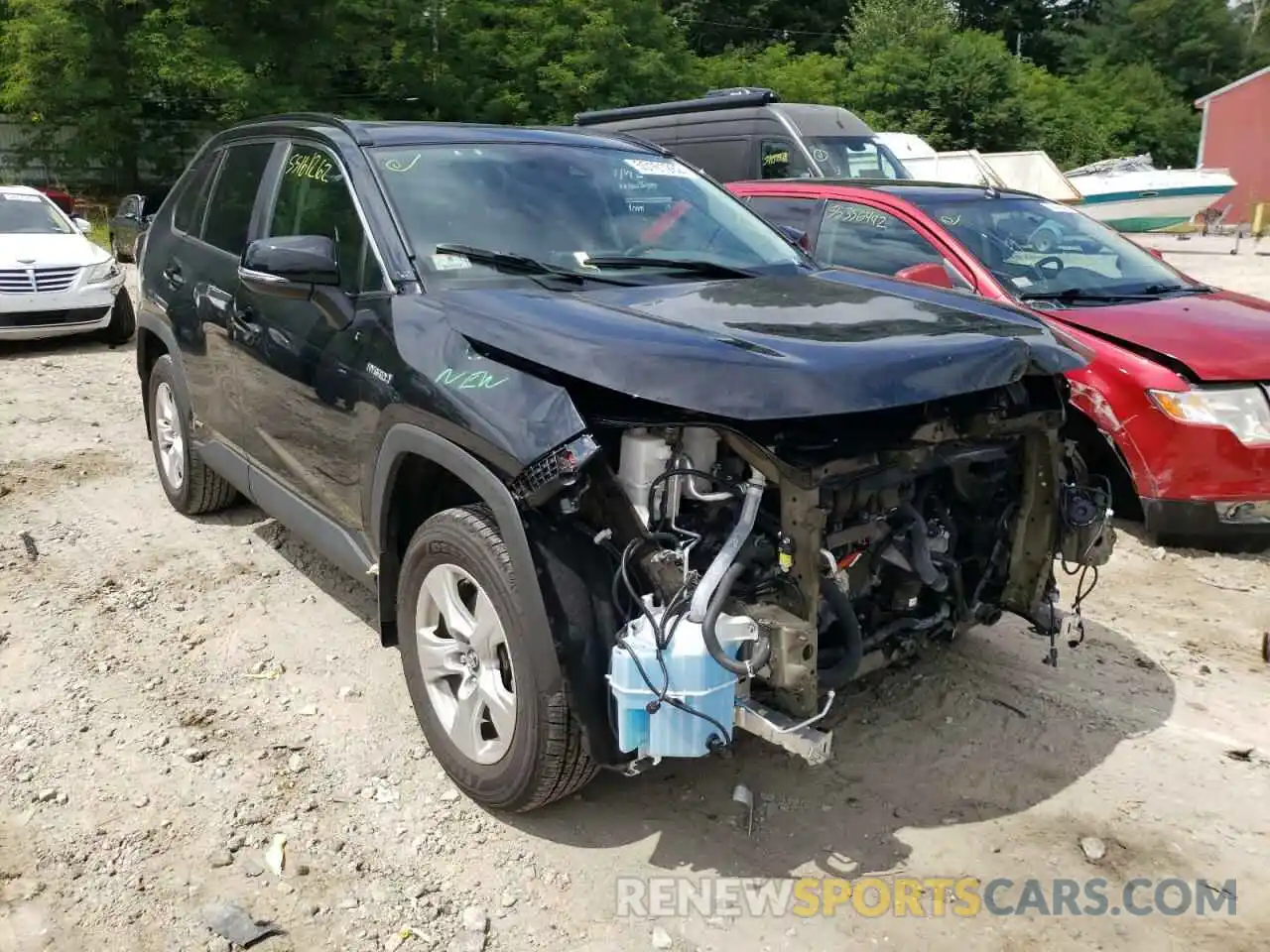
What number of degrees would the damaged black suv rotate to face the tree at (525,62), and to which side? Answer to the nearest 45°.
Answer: approximately 135° to its left

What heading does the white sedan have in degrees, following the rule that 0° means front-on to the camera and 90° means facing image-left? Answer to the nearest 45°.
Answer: approximately 0°

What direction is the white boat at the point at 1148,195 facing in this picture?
to the viewer's right

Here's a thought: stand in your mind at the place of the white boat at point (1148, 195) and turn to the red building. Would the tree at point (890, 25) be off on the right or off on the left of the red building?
left

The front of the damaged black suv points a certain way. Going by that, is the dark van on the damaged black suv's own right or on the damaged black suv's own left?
on the damaged black suv's own left

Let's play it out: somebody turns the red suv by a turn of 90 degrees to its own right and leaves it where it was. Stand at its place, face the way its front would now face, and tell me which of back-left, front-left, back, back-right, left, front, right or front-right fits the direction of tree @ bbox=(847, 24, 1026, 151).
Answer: back-right

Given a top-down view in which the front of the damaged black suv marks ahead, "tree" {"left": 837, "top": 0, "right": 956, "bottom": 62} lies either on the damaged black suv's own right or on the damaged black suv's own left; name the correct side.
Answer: on the damaged black suv's own left

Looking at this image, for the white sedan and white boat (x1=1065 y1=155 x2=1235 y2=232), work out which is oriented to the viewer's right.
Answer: the white boat

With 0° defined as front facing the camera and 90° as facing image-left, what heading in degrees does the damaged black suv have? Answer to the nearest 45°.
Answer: approximately 315°

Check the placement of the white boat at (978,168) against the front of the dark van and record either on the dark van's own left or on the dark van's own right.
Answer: on the dark van's own left

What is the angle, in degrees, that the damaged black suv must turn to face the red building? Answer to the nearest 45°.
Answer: approximately 90° to its left

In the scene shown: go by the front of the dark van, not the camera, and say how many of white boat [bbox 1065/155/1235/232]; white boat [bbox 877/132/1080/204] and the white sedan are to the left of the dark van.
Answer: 2

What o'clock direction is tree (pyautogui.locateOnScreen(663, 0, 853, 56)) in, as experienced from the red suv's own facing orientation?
The tree is roughly at 7 o'clock from the red suv.

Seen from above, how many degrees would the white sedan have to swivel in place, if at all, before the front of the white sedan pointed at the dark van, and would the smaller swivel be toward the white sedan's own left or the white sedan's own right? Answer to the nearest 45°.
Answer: approximately 90° to the white sedan's own left

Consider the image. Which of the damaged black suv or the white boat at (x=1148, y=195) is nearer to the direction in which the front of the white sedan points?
the damaged black suv
